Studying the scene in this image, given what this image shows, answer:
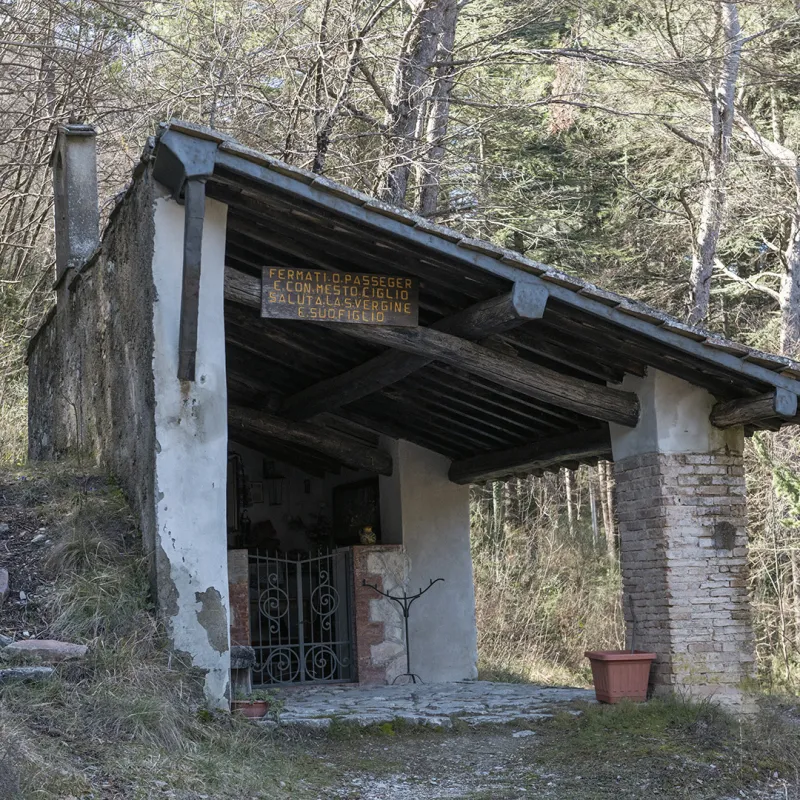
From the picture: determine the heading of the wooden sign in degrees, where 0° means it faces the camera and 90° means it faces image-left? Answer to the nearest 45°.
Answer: approximately 0°

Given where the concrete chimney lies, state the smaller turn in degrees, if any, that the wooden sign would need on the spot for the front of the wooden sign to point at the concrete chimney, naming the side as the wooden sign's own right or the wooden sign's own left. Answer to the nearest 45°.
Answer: approximately 135° to the wooden sign's own right

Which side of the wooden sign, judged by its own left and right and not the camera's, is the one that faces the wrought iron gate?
back
